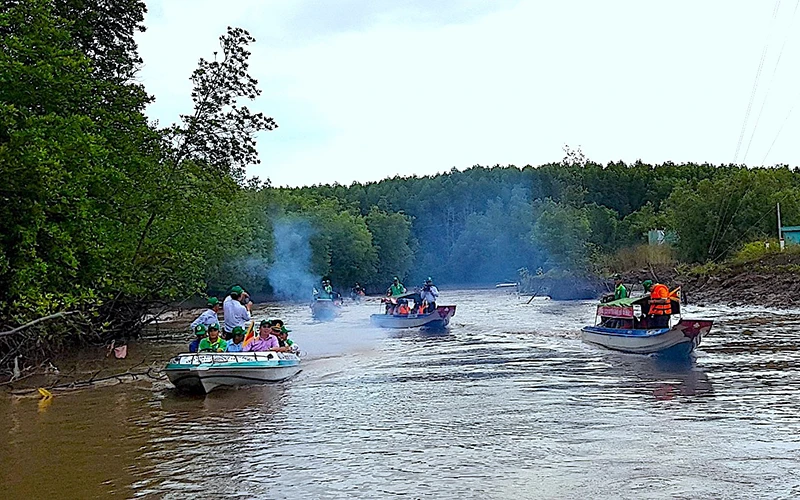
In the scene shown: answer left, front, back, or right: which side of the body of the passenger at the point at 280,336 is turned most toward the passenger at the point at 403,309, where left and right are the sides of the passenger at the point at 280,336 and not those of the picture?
back

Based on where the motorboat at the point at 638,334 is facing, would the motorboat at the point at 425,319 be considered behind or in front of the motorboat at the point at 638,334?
behind

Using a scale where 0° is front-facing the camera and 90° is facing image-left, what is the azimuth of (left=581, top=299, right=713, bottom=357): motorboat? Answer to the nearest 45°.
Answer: approximately 315°

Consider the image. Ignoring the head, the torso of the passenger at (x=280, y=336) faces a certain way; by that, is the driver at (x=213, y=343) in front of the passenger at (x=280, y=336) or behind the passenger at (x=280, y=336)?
in front

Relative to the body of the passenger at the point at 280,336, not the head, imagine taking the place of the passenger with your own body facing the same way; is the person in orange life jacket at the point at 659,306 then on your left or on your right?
on your left

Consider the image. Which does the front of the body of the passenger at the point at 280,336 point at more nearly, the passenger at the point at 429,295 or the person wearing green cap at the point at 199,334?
the person wearing green cap

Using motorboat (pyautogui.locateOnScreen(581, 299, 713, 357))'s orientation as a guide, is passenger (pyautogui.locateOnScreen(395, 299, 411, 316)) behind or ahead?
behind

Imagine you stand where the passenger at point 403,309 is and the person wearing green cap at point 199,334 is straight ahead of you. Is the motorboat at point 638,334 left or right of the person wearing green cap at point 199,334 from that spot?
left

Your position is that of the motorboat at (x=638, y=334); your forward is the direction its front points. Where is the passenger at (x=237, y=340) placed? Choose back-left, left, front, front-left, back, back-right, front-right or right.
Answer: right

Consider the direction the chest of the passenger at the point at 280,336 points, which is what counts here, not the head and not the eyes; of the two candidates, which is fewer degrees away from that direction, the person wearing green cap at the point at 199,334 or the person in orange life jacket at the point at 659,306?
the person wearing green cap

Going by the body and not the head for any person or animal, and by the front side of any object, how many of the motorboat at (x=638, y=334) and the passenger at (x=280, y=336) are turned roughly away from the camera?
0

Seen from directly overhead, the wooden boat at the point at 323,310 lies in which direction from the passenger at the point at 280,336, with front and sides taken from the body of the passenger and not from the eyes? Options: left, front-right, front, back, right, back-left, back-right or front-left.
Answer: back-right

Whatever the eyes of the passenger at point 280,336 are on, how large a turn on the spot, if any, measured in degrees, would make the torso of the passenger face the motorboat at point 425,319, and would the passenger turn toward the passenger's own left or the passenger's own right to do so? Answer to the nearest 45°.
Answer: approximately 180°
